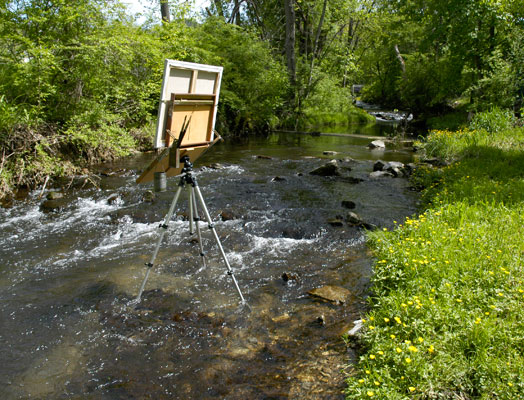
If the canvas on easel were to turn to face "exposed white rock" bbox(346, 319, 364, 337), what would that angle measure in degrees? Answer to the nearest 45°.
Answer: approximately 180°

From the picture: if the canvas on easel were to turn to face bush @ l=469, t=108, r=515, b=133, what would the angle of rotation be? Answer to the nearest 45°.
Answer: approximately 90° to its right

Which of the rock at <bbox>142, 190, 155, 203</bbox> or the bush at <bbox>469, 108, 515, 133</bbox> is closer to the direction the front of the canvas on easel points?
the rock

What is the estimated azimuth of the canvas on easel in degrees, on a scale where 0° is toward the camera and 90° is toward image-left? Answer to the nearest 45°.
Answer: approximately 135°

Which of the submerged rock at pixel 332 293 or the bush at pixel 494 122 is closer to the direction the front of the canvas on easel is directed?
the bush

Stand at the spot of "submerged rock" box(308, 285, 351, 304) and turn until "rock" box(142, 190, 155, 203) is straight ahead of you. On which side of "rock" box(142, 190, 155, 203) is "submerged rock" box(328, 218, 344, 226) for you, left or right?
right

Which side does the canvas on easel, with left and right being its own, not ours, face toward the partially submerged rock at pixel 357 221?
right

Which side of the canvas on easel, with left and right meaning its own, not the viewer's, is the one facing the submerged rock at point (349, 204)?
right

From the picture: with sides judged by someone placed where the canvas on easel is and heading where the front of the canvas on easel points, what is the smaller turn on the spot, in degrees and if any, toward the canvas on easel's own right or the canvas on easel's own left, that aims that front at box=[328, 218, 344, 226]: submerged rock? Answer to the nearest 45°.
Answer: approximately 90° to the canvas on easel's own right

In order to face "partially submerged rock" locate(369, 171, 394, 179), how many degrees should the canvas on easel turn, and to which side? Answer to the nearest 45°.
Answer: approximately 90° to its right

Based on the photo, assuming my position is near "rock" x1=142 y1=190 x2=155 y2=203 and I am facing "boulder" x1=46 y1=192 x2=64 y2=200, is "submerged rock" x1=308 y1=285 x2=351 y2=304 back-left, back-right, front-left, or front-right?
back-left
